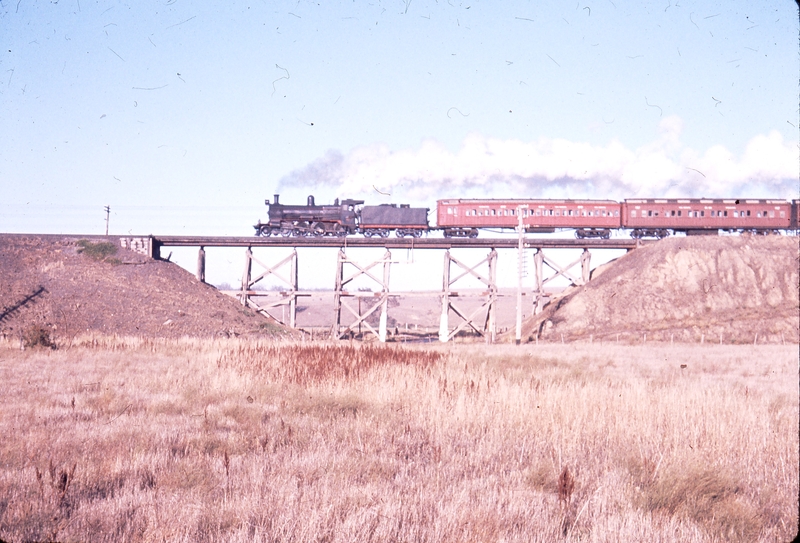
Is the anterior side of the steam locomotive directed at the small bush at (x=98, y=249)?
yes

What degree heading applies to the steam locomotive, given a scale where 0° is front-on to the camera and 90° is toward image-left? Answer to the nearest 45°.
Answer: approximately 90°

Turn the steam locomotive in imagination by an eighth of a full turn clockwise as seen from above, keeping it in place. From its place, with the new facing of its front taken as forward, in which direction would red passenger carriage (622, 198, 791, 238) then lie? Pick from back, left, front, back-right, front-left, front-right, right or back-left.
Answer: back-right

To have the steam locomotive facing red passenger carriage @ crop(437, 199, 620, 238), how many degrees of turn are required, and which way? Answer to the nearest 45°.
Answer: approximately 180°
